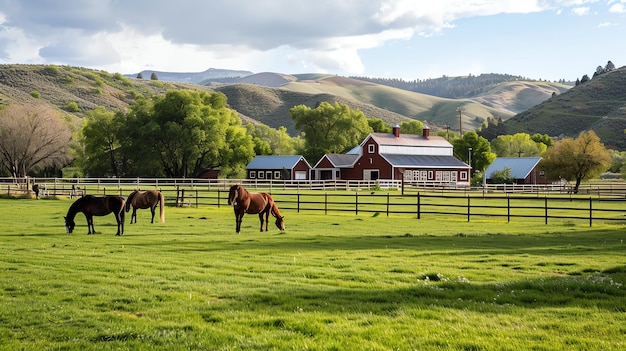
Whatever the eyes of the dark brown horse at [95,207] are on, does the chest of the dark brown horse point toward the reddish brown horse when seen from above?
no

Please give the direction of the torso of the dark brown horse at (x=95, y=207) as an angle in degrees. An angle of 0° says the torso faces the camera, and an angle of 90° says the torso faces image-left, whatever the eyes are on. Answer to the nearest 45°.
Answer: approximately 90°
